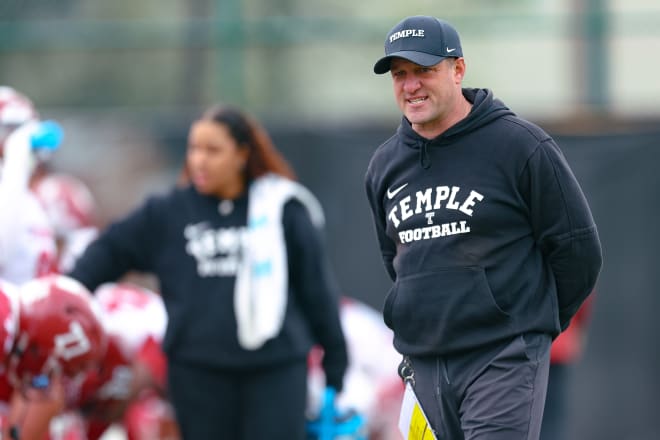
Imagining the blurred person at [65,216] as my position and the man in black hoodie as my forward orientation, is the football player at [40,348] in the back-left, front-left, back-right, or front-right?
front-right

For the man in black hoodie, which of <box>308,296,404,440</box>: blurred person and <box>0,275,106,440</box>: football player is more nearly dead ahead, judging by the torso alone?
the football player

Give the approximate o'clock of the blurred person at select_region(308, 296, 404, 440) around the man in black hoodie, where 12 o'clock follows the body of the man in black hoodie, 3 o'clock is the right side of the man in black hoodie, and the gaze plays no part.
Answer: The blurred person is roughly at 4 o'clock from the man in black hoodie.

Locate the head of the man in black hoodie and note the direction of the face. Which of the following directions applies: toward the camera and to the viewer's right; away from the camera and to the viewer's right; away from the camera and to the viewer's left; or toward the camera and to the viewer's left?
toward the camera and to the viewer's left

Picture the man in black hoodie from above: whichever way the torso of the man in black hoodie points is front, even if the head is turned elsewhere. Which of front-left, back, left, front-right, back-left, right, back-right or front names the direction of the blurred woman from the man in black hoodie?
right

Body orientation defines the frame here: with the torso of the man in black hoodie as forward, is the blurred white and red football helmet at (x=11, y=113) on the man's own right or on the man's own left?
on the man's own right

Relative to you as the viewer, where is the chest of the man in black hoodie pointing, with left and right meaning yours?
facing the viewer and to the left of the viewer

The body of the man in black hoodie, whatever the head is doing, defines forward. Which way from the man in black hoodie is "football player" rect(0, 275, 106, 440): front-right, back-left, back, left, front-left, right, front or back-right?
front-right

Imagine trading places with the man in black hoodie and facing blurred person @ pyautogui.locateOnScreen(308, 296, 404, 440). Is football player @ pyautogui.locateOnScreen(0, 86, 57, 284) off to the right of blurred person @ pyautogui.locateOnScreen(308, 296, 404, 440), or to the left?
left
